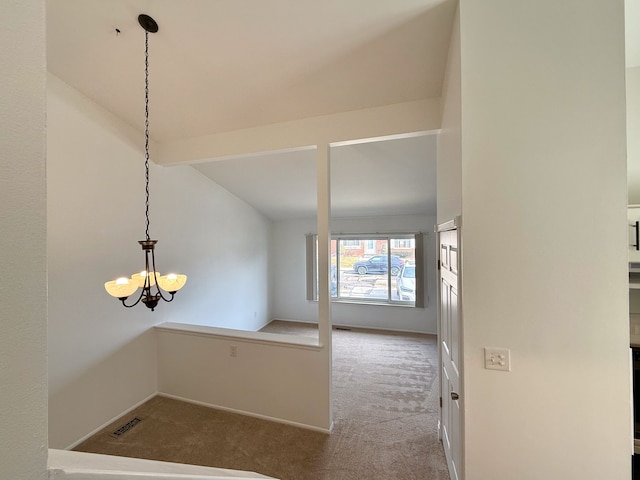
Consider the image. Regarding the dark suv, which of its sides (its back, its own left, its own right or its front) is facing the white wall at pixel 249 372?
left

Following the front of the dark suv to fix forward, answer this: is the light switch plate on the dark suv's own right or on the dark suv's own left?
on the dark suv's own left

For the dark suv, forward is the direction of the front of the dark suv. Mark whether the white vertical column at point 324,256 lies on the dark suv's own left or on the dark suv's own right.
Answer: on the dark suv's own left

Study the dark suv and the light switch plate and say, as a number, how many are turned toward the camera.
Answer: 1

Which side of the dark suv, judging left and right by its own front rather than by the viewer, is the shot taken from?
left

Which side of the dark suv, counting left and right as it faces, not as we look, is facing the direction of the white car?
left

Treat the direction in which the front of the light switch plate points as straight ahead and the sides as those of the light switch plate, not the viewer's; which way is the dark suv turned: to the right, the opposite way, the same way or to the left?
to the right

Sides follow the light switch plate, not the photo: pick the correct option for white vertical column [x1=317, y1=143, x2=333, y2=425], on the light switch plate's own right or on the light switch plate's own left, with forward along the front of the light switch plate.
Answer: on the light switch plate's own right

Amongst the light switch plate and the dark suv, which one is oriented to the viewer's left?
the dark suv
